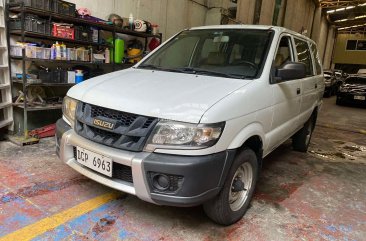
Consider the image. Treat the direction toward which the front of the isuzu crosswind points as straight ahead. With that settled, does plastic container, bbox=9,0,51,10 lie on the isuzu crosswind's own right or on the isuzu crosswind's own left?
on the isuzu crosswind's own right

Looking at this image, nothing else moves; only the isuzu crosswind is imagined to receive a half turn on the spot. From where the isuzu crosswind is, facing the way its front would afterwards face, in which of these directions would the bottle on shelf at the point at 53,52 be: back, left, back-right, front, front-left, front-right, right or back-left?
left

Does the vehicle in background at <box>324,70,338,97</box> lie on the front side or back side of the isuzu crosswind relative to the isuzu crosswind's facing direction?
on the back side

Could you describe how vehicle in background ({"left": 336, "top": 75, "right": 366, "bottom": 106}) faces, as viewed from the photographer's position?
facing the viewer

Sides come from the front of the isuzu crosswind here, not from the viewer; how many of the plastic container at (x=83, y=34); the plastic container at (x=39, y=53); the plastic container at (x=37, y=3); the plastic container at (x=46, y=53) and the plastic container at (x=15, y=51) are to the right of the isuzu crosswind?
5

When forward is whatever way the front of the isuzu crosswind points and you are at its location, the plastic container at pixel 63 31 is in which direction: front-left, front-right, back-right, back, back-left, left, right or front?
right

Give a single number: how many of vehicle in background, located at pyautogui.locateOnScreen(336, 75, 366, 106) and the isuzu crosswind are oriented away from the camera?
0

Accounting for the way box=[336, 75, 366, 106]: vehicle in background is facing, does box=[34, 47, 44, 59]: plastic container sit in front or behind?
in front

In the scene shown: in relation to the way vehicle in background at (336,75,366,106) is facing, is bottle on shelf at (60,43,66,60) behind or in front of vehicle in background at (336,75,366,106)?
in front

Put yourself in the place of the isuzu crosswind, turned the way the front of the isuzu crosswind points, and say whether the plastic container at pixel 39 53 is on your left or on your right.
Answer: on your right

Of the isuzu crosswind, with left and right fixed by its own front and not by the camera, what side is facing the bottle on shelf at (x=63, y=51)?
right

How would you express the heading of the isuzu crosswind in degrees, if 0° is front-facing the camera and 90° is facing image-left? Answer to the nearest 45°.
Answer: approximately 45°

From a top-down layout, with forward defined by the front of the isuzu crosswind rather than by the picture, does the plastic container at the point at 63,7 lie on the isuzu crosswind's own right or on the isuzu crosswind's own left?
on the isuzu crosswind's own right
